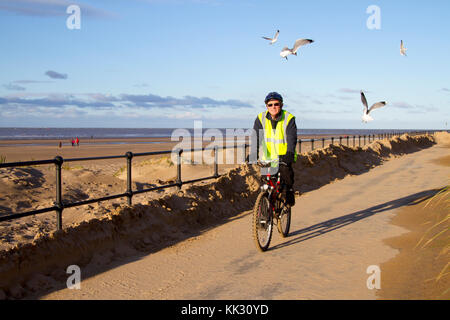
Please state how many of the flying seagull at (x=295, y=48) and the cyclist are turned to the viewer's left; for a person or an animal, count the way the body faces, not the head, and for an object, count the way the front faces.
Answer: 1

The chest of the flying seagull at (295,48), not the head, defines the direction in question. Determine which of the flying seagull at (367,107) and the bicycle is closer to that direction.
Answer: the bicycle

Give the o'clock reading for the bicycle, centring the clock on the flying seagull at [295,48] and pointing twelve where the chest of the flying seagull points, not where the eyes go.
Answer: The bicycle is roughly at 9 o'clock from the flying seagull.

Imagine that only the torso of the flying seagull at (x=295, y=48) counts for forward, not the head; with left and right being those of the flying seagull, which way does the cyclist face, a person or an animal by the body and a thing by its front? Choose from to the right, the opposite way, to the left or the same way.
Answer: to the left

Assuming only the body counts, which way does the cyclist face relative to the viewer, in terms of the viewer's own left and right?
facing the viewer

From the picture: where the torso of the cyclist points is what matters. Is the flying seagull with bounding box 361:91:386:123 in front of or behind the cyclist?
behind

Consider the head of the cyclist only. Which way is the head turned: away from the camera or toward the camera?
toward the camera

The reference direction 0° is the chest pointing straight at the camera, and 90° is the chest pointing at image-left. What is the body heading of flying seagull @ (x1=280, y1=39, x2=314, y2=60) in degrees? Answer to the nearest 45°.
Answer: approximately 90°
